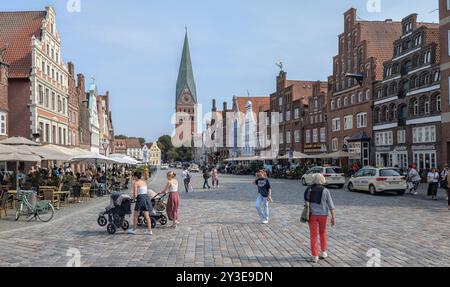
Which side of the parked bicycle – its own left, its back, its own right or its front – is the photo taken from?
left

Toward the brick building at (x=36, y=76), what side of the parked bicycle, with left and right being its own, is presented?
right

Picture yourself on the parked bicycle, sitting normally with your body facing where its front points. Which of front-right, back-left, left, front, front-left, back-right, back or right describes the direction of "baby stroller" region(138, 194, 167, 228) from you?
back-left

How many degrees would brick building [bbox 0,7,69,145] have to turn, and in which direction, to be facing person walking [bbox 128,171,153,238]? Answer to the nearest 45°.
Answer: approximately 45° to its right

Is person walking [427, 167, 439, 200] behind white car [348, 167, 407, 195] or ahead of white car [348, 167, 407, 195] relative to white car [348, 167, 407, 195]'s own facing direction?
behind

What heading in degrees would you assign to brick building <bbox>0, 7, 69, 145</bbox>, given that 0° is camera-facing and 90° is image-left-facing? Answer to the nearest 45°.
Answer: approximately 315°

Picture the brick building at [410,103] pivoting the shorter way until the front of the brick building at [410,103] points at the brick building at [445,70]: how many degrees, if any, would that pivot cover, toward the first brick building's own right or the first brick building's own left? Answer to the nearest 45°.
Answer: approximately 45° to the first brick building's own left
